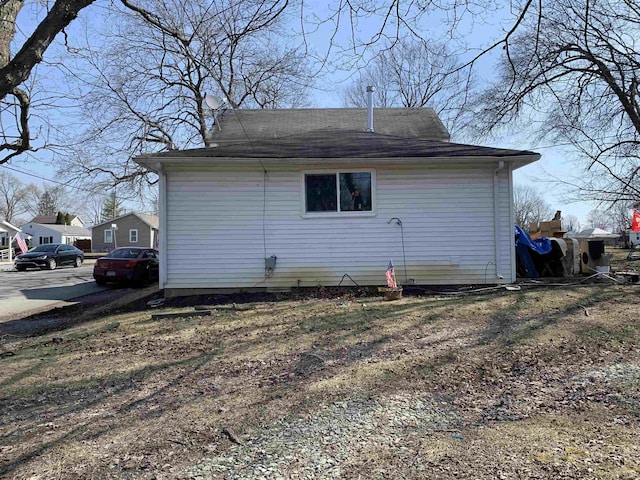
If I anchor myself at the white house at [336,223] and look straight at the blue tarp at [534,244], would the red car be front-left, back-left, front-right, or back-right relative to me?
back-left

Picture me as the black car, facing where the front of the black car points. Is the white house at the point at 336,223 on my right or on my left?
on my left

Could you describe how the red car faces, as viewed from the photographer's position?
facing away from the viewer and to the right of the viewer

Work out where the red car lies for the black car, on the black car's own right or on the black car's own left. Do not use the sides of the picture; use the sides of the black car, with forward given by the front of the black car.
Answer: on the black car's own left

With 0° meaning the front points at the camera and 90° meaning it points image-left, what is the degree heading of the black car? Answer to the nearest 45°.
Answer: approximately 45°

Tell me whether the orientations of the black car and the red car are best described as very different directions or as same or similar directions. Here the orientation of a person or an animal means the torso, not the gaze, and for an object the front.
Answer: very different directions

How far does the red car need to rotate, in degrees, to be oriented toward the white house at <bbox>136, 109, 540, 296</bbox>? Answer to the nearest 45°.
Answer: approximately 90° to its right
